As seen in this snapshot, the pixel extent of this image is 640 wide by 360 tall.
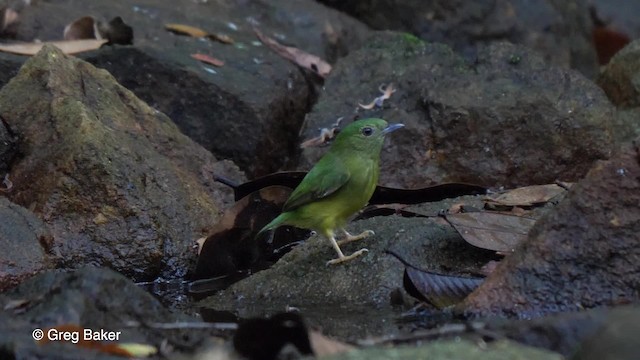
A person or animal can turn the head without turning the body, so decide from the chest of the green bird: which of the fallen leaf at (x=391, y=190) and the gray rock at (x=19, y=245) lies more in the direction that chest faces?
the fallen leaf

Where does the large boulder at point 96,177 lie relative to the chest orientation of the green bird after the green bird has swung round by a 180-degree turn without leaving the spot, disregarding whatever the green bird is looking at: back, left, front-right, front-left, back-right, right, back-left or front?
front

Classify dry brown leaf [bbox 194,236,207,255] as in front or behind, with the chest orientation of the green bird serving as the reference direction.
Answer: behind

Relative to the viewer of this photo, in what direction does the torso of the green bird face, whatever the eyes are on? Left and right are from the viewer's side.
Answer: facing to the right of the viewer

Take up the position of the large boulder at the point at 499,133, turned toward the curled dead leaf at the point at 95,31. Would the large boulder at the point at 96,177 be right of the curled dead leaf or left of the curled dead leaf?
left

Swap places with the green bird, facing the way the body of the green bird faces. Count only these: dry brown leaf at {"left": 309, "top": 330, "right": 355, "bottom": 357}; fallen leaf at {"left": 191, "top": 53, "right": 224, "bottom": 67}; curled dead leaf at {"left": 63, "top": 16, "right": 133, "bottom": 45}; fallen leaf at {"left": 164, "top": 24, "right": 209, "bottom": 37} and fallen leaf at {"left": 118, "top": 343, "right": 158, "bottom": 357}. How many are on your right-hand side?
2

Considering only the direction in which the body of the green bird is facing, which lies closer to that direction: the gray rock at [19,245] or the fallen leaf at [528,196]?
the fallen leaf

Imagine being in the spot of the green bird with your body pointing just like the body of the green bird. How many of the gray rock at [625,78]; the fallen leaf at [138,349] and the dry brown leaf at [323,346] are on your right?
2

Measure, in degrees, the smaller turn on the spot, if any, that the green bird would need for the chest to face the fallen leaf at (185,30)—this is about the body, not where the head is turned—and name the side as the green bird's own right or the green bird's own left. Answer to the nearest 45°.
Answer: approximately 135° to the green bird's own left

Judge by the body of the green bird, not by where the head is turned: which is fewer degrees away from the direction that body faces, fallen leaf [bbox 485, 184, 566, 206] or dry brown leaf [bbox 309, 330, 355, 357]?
the fallen leaf

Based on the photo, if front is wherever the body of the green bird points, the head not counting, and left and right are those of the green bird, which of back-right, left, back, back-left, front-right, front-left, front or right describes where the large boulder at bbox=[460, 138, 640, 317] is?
front-right

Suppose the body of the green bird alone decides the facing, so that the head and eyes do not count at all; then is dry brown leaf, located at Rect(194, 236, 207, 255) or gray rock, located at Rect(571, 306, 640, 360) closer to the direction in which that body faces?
the gray rock

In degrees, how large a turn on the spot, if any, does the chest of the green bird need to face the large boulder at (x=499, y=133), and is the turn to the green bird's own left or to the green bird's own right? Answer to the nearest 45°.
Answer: approximately 45° to the green bird's own left

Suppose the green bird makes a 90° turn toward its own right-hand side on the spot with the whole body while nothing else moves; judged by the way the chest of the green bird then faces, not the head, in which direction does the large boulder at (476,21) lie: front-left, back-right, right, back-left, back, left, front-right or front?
back
